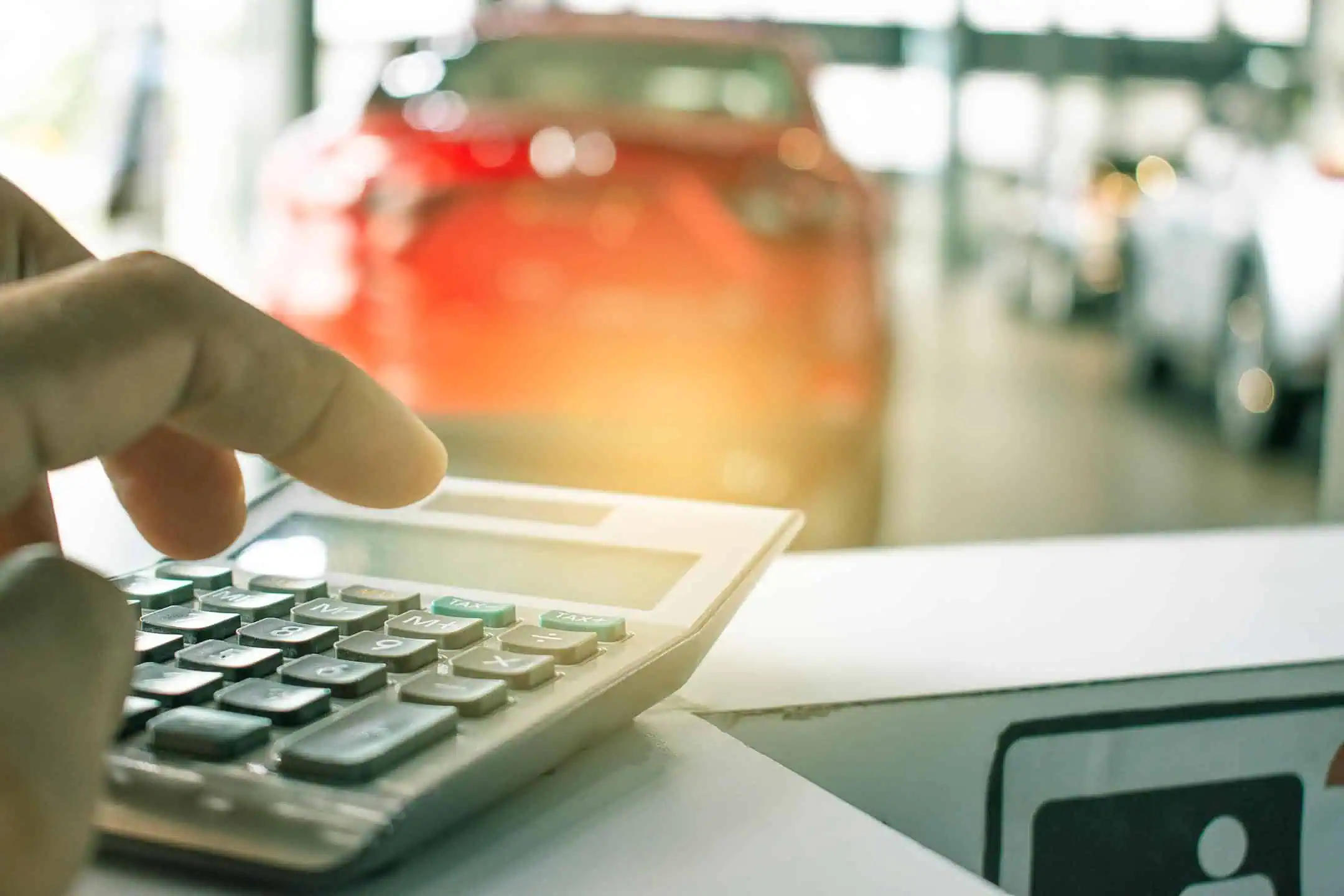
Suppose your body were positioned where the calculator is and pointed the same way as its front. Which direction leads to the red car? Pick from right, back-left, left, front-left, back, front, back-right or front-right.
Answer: back-right

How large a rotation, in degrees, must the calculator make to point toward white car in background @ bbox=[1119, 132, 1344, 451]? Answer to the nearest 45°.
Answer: approximately 180°

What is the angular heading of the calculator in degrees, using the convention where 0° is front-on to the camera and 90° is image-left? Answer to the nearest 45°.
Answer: approximately 45°
